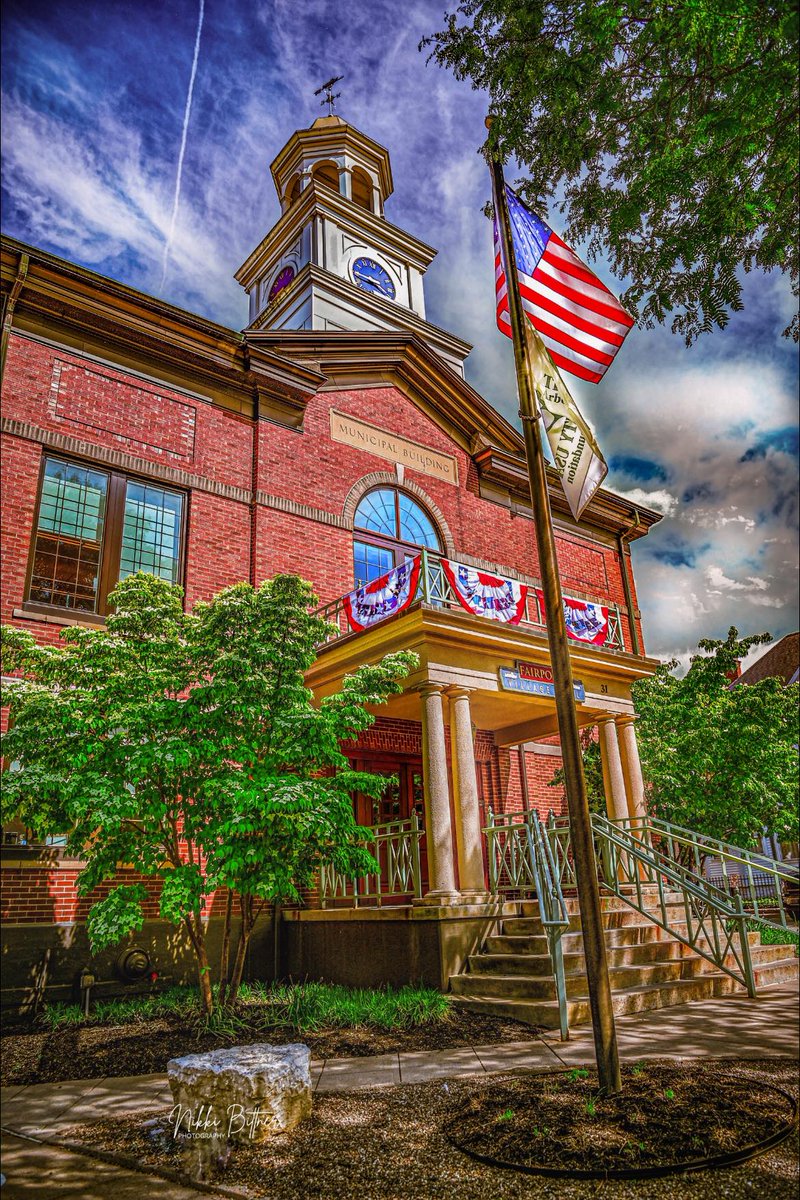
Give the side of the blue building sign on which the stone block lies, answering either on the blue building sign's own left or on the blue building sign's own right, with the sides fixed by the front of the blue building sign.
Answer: on the blue building sign's own right

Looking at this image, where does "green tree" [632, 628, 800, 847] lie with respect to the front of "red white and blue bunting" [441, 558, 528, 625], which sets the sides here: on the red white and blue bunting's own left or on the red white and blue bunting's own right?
on the red white and blue bunting's own left

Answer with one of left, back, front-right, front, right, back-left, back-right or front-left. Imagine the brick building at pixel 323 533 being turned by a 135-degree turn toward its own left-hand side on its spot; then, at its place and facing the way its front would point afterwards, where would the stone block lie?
back

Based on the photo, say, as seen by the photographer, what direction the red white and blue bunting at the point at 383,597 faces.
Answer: facing the viewer and to the left of the viewer

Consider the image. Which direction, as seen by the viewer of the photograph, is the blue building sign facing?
facing the viewer and to the right of the viewer

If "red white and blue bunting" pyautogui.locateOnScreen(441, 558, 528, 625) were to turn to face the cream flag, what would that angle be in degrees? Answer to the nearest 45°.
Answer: approximately 45° to its right

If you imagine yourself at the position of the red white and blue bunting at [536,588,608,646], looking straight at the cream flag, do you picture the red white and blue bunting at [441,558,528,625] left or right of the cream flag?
right

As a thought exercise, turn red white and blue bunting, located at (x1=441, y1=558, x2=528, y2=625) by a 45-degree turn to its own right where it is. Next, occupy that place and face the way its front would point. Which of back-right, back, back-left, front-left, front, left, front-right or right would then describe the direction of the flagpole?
front

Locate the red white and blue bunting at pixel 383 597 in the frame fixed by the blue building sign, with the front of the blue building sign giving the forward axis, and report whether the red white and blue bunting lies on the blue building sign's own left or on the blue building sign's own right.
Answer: on the blue building sign's own right

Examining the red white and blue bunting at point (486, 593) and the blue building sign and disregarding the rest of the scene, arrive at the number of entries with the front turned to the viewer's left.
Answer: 0

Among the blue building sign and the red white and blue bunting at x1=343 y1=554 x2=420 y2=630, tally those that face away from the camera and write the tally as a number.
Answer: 0

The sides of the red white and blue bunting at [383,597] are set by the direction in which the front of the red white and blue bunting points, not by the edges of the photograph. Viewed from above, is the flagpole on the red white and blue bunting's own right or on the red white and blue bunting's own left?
on the red white and blue bunting's own left

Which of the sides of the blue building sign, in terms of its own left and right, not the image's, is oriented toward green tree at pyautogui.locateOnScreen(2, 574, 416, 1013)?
right

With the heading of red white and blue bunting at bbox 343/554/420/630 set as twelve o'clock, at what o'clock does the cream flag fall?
The cream flag is roughly at 10 o'clock from the red white and blue bunting.
